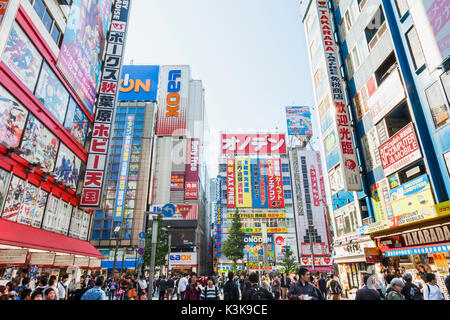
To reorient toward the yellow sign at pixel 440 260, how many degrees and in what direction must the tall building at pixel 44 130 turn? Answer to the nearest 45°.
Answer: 0° — it already faces it

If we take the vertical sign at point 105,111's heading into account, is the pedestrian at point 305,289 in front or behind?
in front

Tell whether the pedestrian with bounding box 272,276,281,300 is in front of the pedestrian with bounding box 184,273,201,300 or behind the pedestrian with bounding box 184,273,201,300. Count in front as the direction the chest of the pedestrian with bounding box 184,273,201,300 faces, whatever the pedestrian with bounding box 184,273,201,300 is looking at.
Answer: behind

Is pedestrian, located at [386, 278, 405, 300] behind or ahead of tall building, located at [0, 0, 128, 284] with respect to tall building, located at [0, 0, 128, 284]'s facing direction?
ahead

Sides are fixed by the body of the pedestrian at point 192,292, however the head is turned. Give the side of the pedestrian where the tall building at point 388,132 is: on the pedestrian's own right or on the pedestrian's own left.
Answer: on the pedestrian's own left

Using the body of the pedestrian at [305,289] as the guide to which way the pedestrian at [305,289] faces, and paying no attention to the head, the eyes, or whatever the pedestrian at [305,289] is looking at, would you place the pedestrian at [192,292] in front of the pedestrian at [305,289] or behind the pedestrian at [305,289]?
behind

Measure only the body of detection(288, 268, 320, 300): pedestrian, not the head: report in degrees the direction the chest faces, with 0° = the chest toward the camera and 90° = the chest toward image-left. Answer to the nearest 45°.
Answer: approximately 315°

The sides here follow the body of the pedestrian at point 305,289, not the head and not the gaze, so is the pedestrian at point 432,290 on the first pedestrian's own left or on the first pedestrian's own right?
on the first pedestrian's own left

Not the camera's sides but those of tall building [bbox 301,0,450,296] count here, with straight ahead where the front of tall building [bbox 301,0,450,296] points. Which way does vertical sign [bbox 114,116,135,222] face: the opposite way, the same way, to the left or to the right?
to the left

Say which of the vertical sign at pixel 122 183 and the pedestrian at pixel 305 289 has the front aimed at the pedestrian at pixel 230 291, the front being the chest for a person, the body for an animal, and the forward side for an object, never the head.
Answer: the vertical sign
